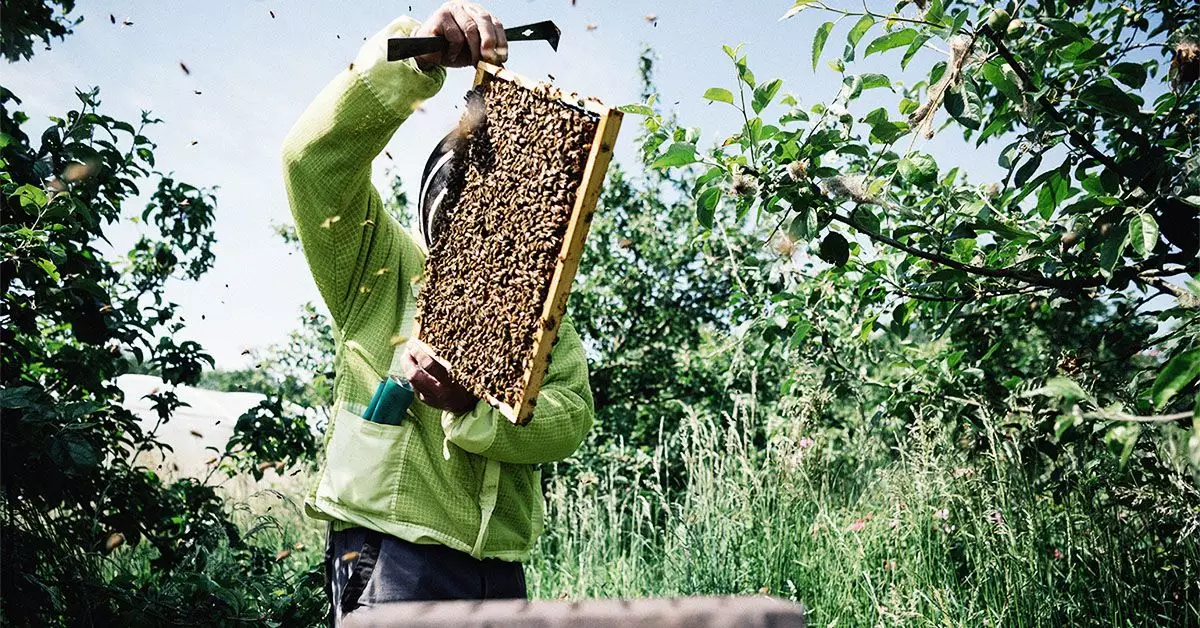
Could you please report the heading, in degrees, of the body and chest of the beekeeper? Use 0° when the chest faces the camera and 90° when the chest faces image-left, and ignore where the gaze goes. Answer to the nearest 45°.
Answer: approximately 315°

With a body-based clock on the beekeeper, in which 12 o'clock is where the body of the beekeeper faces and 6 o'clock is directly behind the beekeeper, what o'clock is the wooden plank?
The wooden plank is roughly at 1 o'clock from the beekeeper.
